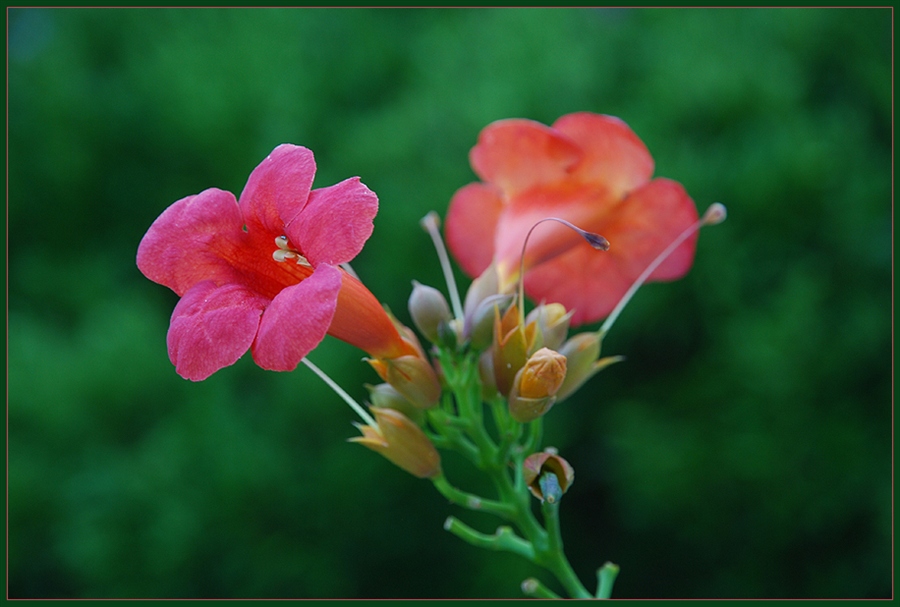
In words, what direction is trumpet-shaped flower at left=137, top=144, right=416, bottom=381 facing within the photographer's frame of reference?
facing the viewer and to the left of the viewer

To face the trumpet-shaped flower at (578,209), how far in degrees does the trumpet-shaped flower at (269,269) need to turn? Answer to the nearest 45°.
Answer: approximately 180°
